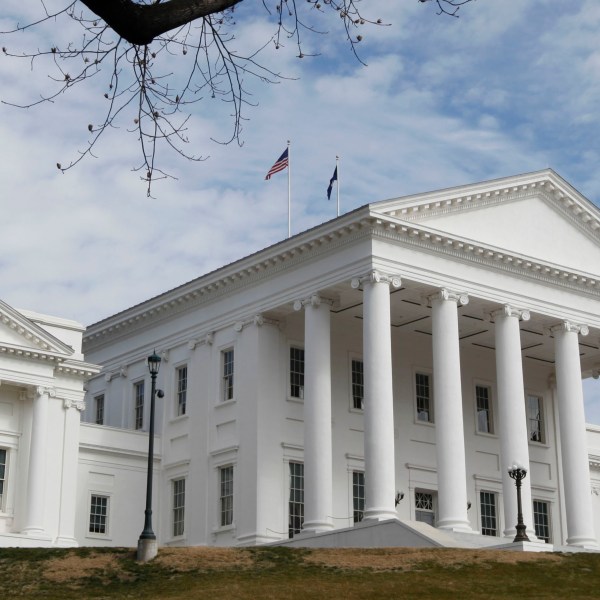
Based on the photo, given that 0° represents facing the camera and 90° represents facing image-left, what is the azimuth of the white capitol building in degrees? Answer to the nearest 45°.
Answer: approximately 315°
